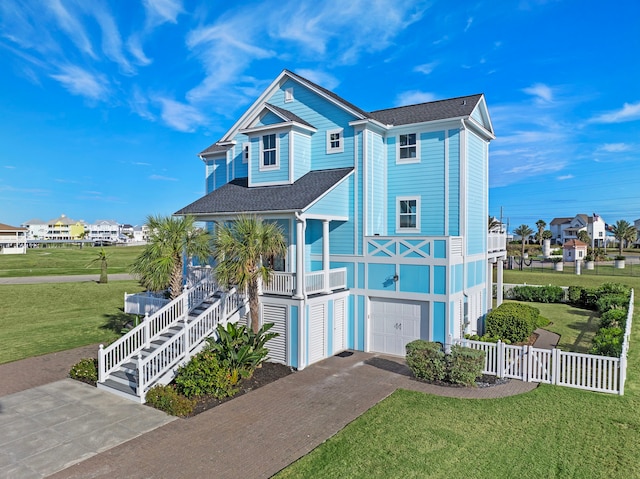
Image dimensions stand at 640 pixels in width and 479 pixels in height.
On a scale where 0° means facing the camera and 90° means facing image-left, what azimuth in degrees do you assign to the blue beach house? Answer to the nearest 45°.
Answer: approximately 45°

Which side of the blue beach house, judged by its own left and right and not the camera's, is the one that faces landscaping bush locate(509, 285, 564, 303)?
back

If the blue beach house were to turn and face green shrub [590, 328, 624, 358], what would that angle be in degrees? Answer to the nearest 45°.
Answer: approximately 135° to its left

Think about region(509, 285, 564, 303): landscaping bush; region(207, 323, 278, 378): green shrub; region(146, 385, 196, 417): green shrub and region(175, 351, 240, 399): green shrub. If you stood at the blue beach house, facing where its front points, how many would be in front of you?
3

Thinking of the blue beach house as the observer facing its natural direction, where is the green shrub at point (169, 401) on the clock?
The green shrub is roughly at 12 o'clock from the blue beach house.

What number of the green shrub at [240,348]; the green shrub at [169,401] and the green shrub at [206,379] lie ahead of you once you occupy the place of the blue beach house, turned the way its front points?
3

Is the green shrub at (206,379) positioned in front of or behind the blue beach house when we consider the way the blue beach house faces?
in front

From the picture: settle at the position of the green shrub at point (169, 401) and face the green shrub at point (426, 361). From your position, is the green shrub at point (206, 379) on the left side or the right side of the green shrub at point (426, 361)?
left

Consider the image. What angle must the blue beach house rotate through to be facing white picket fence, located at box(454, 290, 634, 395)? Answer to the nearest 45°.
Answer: approximately 90° to its left

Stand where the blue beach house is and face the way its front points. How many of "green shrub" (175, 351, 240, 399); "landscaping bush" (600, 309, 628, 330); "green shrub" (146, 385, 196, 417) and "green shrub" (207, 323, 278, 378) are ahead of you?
3

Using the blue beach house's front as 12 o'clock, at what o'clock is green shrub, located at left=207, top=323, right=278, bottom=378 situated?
The green shrub is roughly at 12 o'clock from the blue beach house.

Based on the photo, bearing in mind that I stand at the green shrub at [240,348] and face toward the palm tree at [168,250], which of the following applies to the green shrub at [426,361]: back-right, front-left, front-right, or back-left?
back-right

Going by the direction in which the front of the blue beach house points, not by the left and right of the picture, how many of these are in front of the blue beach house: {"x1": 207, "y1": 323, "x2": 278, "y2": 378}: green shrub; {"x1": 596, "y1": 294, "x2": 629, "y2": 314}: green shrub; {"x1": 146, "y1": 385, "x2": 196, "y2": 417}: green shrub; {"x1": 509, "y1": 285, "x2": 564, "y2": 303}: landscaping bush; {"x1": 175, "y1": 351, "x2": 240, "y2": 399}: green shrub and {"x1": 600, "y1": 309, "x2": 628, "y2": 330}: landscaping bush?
3

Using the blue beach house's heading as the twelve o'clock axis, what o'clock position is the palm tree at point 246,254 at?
The palm tree is roughly at 12 o'clock from the blue beach house.

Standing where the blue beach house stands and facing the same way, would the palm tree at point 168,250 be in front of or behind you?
in front
